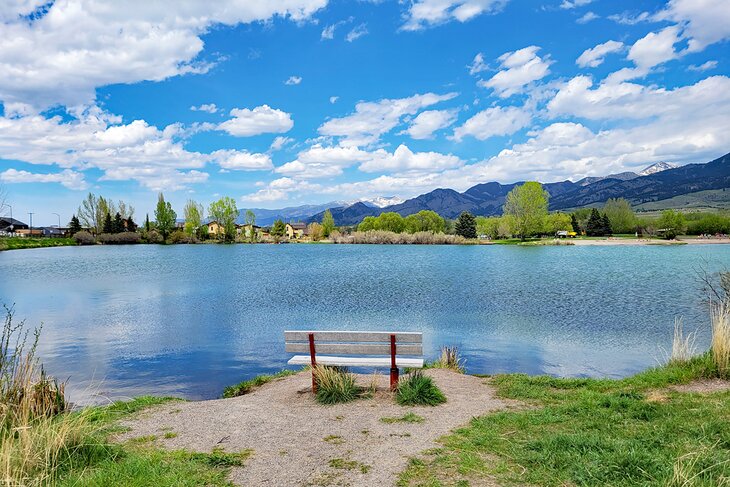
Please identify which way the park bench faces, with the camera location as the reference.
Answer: facing away from the viewer

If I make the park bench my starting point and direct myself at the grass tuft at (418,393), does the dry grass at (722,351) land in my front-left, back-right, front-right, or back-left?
front-left

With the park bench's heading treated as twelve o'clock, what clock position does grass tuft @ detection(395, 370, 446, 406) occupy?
The grass tuft is roughly at 4 o'clock from the park bench.

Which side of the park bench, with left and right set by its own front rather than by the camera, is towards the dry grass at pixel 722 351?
right
